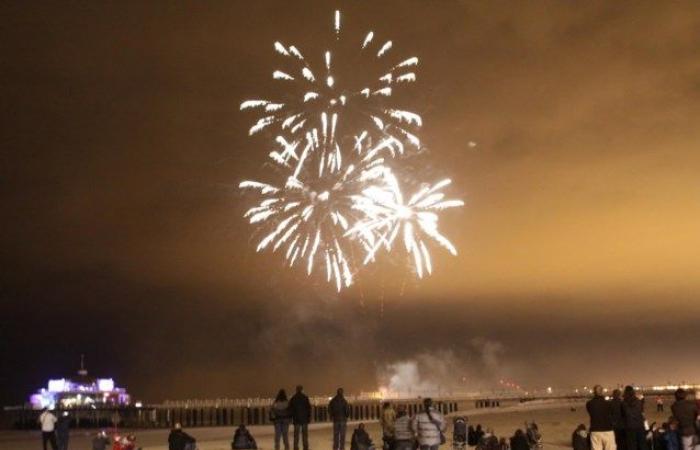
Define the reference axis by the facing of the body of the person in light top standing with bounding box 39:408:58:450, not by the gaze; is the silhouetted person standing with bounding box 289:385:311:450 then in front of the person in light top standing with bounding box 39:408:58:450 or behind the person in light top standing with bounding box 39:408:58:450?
behind

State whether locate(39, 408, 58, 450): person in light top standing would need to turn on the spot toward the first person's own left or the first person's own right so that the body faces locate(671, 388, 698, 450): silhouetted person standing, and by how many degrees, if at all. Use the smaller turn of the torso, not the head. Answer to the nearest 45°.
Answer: approximately 135° to the first person's own right

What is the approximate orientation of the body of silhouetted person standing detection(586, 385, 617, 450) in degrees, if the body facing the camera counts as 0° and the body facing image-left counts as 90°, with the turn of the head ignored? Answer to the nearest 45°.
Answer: approximately 180°

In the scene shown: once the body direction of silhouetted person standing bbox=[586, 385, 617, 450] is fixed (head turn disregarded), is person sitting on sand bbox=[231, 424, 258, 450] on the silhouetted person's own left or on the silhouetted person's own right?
on the silhouetted person's own left

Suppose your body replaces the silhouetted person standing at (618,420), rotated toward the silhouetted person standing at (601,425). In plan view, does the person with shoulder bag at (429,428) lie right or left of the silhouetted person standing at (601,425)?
right

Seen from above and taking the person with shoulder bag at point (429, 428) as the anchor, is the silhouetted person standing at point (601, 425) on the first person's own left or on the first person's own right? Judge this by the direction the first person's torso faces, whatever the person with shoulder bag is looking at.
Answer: on the first person's own right

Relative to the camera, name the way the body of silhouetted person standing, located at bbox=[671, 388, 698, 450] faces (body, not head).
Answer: away from the camera

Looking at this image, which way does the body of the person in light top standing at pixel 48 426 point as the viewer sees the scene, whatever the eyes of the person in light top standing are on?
away from the camera

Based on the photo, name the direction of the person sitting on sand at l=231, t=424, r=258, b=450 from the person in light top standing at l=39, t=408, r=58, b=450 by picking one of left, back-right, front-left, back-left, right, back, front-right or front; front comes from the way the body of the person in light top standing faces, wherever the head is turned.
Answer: back-right

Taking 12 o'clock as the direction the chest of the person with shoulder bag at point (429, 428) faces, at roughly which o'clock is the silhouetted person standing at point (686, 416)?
The silhouetted person standing is roughly at 3 o'clock from the person with shoulder bag.

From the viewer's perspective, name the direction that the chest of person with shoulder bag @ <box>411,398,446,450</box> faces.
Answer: away from the camera

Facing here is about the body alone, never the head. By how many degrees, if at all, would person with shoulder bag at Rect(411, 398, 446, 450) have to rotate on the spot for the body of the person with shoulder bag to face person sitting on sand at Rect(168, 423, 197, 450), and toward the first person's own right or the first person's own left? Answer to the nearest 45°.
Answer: approximately 90° to the first person's own left
